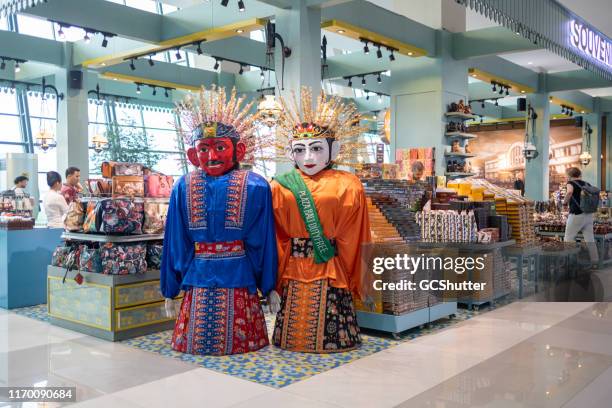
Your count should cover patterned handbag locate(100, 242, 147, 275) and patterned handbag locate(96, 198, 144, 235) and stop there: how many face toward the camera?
2

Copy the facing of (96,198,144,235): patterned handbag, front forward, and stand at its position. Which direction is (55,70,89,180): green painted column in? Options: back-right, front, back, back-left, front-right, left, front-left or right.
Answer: back

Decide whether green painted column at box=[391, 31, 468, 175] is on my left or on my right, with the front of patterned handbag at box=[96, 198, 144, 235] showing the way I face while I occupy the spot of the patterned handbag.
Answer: on my left

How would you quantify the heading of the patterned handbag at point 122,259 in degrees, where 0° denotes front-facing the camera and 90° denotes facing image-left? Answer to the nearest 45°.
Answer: approximately 0°

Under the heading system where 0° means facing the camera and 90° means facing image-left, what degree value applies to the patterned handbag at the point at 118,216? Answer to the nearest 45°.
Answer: approximately 0°

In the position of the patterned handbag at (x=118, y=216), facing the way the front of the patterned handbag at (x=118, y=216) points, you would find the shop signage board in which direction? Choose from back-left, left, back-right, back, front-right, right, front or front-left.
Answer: left

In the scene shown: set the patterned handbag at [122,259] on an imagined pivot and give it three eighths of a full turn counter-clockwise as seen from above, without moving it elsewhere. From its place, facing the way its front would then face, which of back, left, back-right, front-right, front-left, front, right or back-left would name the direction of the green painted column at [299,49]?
front

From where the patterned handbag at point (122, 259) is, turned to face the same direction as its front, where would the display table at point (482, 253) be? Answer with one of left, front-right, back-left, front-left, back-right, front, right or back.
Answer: left

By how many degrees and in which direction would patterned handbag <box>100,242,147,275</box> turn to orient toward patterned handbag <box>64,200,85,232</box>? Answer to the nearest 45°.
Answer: approximately 135° to its right
